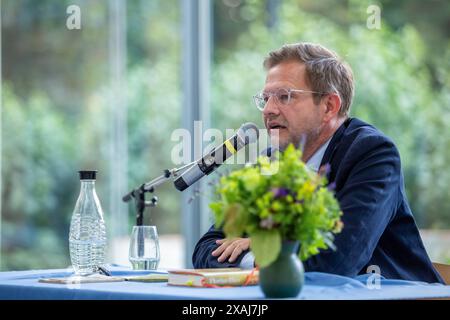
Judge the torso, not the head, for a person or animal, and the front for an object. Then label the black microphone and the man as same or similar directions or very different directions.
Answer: very different directions

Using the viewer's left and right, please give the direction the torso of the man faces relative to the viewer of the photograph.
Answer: facing to the left of the viewer

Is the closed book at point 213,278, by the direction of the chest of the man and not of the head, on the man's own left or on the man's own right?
on the man's own left

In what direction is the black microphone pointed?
to the viewer's right

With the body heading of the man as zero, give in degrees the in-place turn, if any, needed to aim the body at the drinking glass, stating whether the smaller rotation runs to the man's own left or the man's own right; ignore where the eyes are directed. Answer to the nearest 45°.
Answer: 0° — they already face it

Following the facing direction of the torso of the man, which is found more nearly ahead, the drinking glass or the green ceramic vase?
the drinking glass

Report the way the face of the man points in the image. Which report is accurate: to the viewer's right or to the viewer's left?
to the viewer's left

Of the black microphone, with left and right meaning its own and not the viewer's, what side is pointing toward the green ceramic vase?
right
